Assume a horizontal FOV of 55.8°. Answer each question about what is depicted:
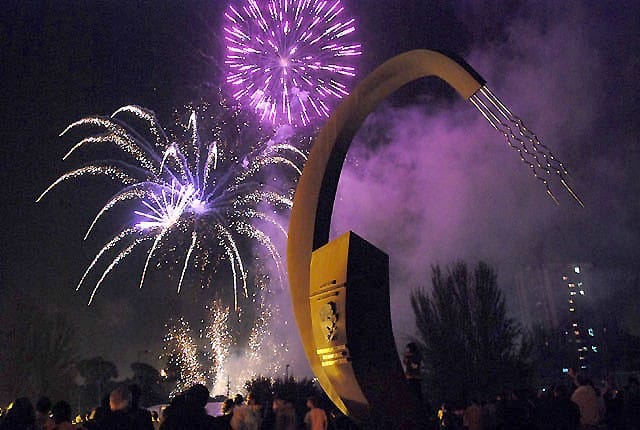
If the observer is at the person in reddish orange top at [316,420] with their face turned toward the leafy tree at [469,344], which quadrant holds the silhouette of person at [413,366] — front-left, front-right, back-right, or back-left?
front-right

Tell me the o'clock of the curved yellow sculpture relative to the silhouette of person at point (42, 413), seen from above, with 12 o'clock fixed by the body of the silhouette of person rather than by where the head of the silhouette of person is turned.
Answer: The curved yellow sculpture is roughly at 2 o'clock from the silhouette of person.

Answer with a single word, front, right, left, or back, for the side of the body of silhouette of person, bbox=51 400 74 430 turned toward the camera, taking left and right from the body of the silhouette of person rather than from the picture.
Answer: back

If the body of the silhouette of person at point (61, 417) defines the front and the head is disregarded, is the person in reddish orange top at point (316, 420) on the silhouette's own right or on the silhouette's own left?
on the silhouette's own right

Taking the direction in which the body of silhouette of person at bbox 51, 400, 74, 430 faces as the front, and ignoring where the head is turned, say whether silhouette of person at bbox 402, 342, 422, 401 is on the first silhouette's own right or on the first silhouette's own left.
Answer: on the first silhouette's own right

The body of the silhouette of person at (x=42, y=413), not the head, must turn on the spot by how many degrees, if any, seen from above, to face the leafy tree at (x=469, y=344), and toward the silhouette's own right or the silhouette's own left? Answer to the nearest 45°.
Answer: approximately 45° to the silhouette's own right

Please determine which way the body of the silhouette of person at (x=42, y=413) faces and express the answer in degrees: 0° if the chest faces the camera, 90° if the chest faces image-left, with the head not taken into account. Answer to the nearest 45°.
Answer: approximately 180°

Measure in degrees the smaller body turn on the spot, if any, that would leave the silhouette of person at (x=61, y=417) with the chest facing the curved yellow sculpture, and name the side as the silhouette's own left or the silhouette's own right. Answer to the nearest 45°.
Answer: approximately 45° to the silhouette's own right
